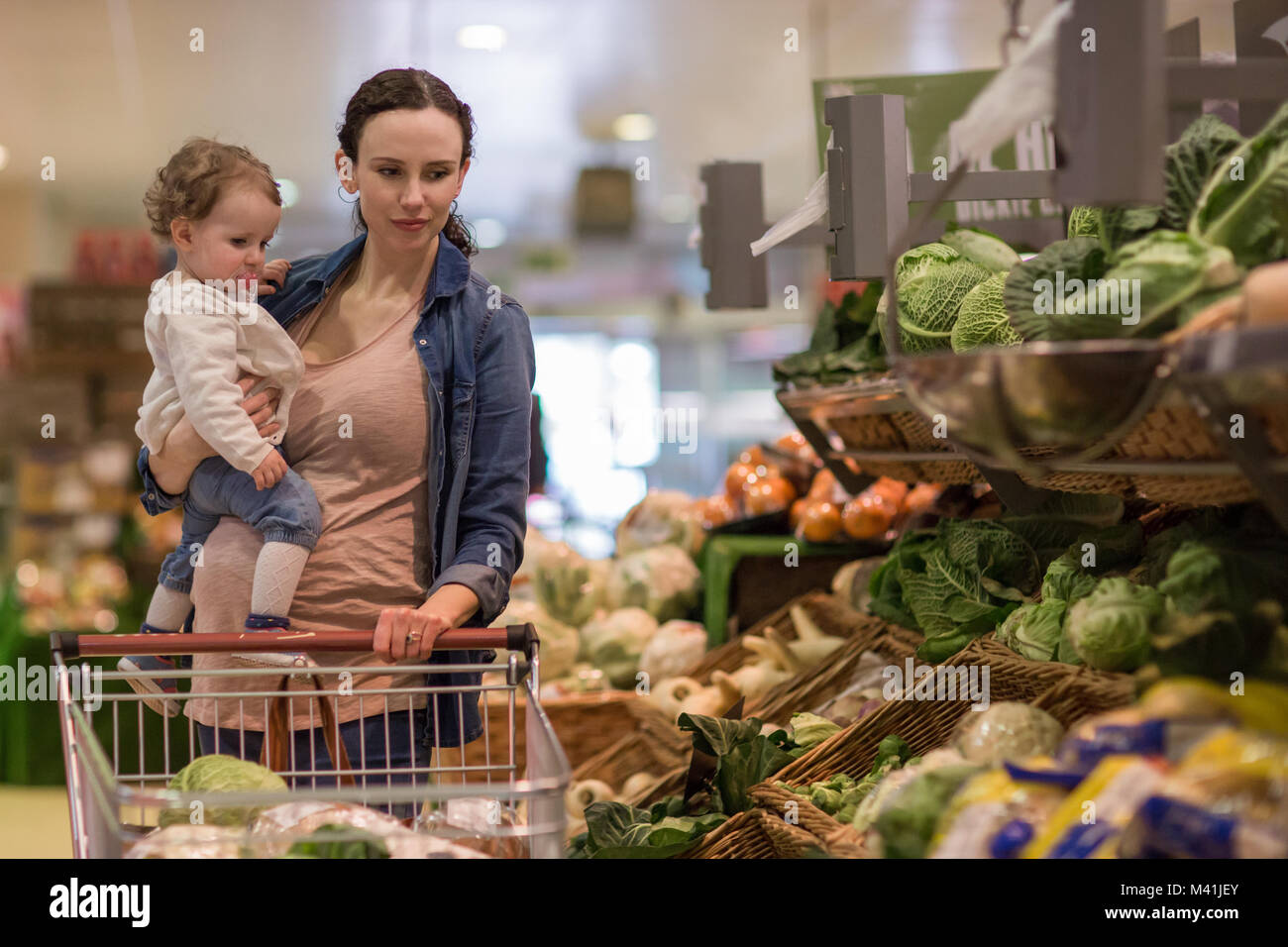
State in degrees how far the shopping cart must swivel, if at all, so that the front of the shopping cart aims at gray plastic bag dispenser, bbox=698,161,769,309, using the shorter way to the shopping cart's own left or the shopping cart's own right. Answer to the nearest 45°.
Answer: approximately 135° to the shopping cart's own left

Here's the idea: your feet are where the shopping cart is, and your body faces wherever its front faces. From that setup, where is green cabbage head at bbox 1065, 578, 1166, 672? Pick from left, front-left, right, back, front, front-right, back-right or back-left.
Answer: left

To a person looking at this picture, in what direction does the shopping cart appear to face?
facing the viewer

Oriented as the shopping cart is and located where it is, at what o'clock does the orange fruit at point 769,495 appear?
The orange fruit is roughly at 7 o'clock from the shopping cart.

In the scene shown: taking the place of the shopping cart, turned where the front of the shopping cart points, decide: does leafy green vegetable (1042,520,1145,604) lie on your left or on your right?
on your left

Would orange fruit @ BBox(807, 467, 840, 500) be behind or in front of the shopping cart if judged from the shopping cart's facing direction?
behind

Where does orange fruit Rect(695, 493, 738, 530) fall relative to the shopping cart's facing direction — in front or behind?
behind

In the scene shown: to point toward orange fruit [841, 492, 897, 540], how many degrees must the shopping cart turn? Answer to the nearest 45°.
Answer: approximately 135° to its left

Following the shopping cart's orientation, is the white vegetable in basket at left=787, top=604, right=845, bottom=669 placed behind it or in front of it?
behind

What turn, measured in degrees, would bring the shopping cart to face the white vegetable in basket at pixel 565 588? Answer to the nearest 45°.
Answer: approximately 180°
